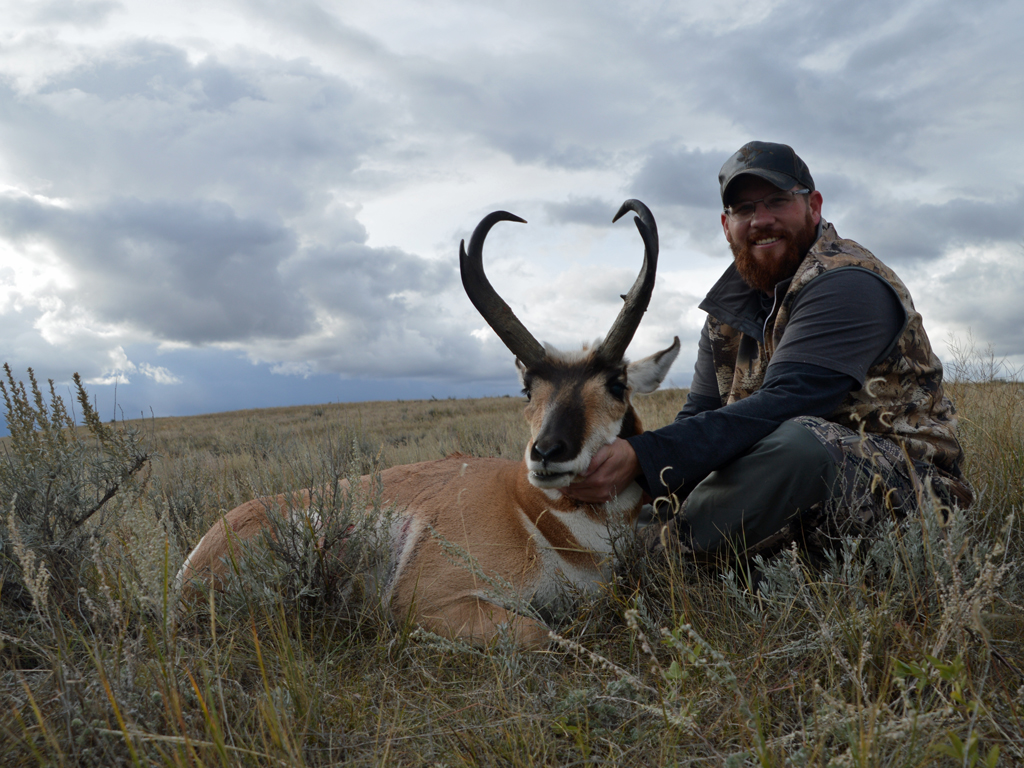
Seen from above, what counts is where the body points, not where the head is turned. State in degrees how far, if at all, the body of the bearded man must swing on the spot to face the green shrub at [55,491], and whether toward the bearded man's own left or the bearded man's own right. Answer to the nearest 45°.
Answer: approximately 45° to the bearded man's own right

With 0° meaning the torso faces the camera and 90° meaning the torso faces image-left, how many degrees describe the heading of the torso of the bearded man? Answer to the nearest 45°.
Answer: approximately 45°
